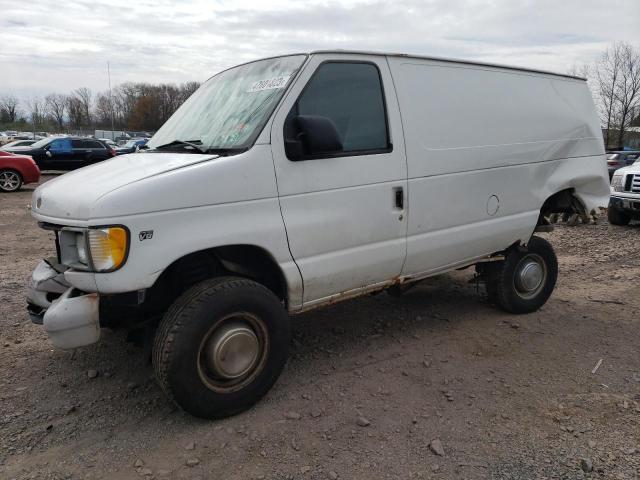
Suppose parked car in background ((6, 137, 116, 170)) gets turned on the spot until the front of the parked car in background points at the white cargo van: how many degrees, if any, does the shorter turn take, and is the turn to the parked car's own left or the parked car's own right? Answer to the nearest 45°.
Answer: approximately 90° to the parked car's own left

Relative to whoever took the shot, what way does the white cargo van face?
facing the viewer and to the left of the viewer

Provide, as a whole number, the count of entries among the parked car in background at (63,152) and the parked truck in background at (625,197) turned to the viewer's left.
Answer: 1

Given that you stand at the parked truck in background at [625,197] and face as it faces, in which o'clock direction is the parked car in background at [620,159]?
the parked car in background at [620,159] is roughly at 6 o'clock from the parked truck in background at [625,197].

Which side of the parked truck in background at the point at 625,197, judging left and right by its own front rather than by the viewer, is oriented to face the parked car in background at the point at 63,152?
right

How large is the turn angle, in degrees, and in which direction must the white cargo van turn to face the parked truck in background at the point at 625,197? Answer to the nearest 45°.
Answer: approximately 180°

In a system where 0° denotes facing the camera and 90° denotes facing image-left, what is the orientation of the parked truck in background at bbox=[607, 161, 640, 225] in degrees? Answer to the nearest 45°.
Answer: approximately 0°

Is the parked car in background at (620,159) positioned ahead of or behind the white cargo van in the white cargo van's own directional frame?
behind

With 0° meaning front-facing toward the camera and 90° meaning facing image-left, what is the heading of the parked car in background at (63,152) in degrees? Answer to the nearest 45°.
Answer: approximately 90°

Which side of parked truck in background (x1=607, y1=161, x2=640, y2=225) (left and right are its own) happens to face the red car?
right

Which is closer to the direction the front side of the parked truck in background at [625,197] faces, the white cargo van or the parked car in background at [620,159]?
the white cargo van
